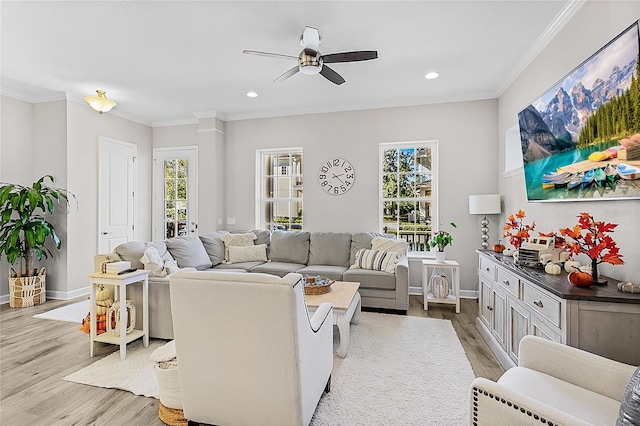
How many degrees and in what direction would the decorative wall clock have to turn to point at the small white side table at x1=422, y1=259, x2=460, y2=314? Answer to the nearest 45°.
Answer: approximately 45° to its left

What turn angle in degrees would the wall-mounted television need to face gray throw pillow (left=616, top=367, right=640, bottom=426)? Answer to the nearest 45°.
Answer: approximately 45° to its left

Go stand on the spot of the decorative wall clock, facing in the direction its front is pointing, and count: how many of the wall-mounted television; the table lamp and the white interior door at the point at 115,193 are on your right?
1

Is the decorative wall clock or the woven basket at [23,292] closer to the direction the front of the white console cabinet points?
the woven basket

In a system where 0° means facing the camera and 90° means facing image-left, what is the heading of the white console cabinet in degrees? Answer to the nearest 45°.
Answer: approximately 45°

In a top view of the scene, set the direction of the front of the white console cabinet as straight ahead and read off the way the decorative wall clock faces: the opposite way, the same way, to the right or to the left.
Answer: to the left

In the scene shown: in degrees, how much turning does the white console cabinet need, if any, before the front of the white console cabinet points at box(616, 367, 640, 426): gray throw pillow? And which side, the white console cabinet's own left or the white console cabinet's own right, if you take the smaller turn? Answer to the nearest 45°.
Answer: approximately 45° to the white console cabinet's own left

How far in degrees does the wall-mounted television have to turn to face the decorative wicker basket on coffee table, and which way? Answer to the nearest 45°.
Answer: approximately 45° to its right

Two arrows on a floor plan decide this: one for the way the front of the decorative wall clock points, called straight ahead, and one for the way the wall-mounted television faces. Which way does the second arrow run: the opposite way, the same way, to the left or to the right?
to the right
